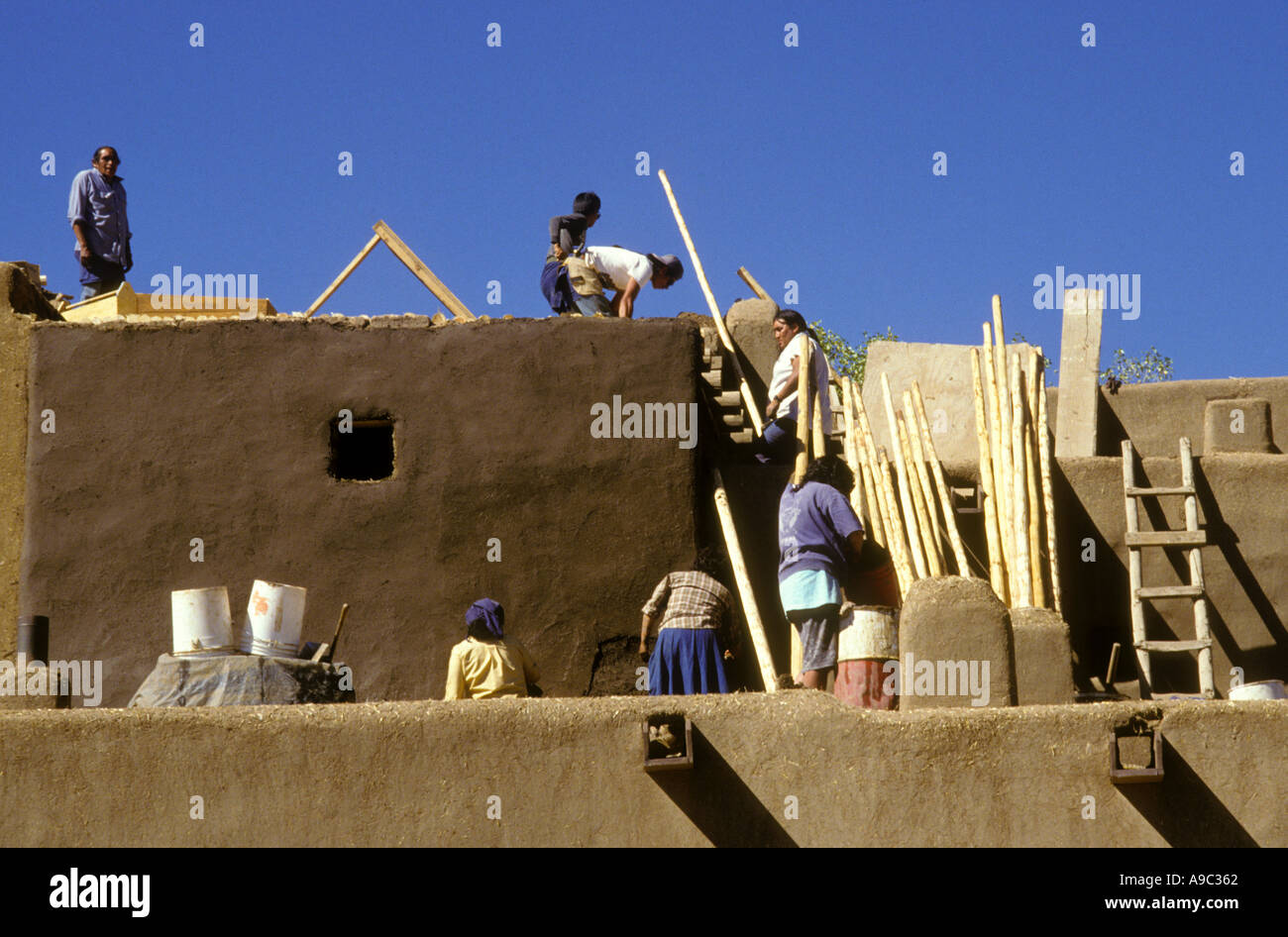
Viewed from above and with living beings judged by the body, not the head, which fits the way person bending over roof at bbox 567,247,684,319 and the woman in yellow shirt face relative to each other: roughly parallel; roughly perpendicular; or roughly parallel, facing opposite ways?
roughly perpendicular

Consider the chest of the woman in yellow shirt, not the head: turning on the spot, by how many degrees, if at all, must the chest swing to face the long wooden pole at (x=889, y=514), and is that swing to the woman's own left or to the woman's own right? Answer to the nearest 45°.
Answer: approximately 45° to the woman's own right

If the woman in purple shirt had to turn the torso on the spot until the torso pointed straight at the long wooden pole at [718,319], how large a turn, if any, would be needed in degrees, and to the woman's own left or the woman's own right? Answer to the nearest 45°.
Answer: approximately 45° to the woman's own left

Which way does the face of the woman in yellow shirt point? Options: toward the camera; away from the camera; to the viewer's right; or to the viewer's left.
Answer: away from the camera

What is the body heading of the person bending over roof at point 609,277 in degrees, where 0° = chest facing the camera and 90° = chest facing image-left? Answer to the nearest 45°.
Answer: approximately 270°

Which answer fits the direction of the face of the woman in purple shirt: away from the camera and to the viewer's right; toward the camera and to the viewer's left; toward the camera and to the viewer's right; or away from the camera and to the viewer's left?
away from the camera and to the viewer's right

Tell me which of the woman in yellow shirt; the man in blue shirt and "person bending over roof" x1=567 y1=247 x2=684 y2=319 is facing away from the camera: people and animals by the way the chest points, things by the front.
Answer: the woman in yellow shirt

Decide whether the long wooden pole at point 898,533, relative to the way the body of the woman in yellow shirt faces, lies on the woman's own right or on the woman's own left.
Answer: on the woman's own right

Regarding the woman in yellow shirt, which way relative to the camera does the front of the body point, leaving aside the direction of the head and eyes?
away from the camera

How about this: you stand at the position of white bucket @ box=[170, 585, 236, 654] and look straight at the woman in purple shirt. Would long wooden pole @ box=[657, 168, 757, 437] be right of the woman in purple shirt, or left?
left

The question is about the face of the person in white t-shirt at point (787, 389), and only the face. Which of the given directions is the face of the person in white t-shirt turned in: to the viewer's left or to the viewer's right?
to the viewer's left
